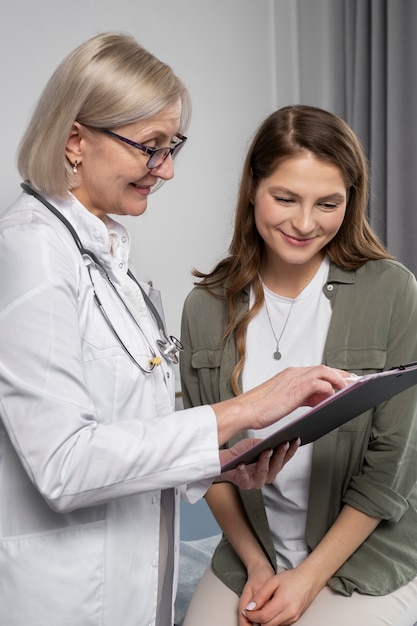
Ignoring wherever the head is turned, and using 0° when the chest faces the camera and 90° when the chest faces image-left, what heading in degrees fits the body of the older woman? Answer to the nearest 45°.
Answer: approximately 270°

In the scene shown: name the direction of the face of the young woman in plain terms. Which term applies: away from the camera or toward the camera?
toward the camera

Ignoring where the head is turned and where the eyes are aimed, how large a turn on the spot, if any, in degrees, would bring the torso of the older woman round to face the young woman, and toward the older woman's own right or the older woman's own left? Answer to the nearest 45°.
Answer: approximately 45° to the older woman's own left

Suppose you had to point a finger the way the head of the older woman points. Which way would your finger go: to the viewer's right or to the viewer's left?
to the viewer's right
